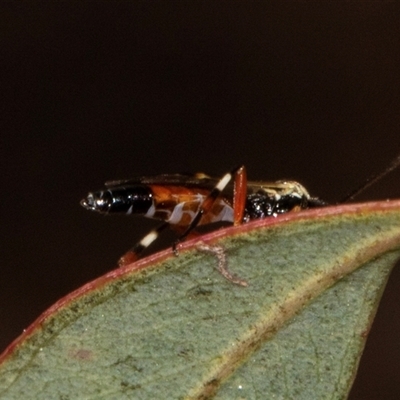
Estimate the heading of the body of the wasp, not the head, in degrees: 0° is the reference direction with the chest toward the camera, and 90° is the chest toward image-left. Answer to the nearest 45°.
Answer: approximately 270°
